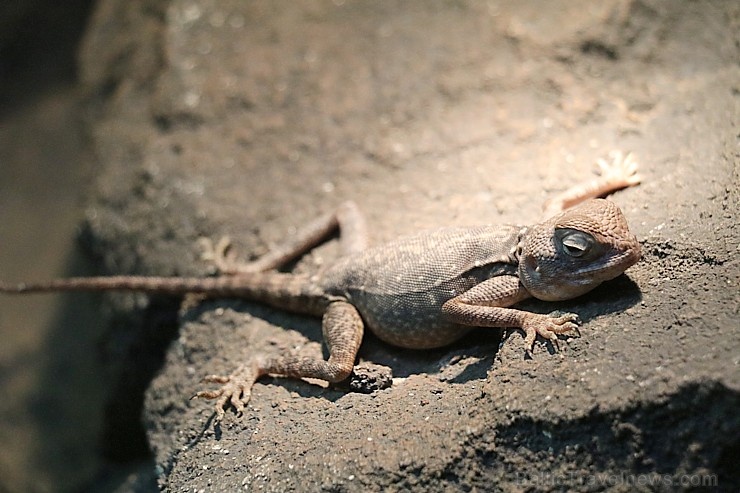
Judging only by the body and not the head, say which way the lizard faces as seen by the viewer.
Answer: to the viewer's right
